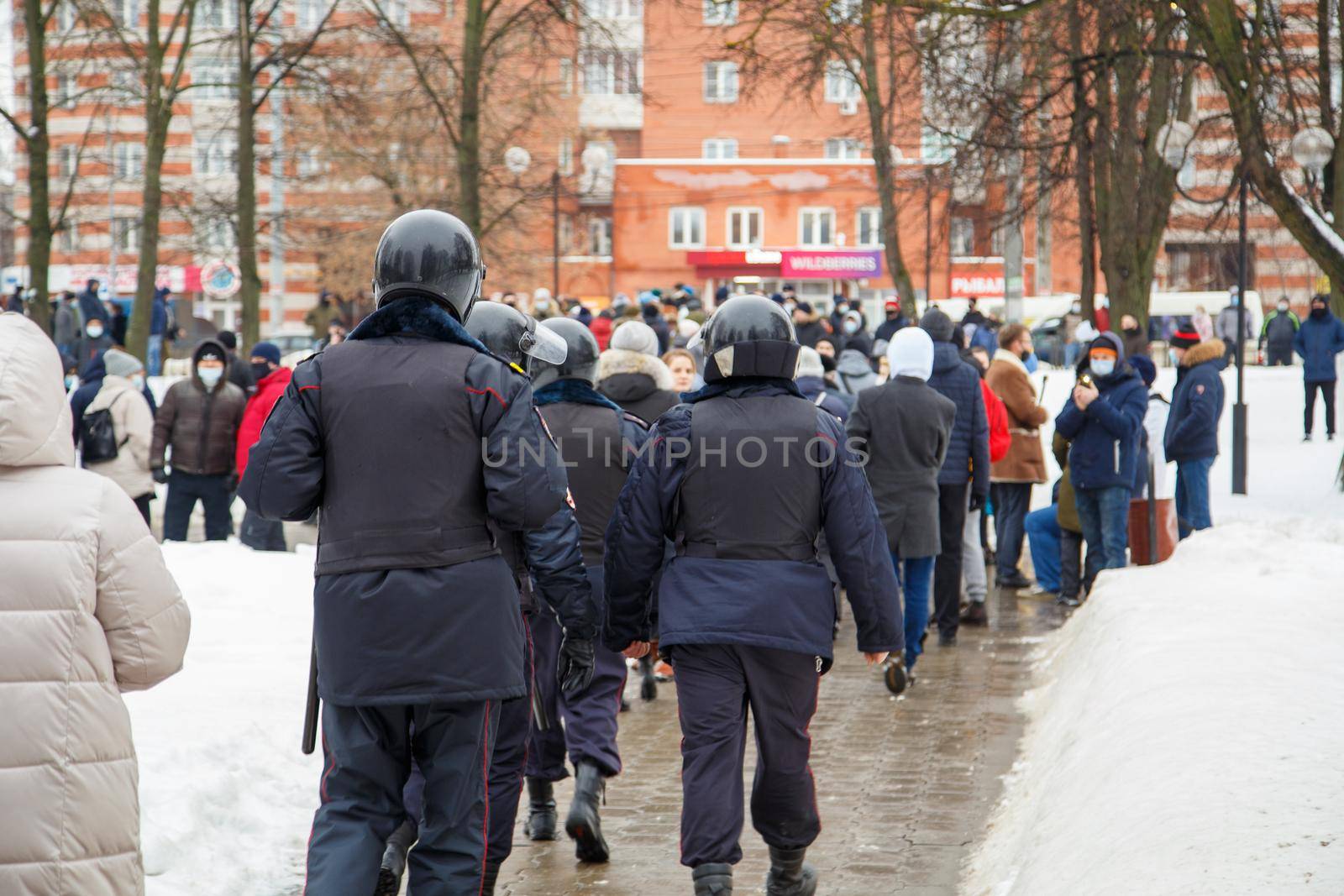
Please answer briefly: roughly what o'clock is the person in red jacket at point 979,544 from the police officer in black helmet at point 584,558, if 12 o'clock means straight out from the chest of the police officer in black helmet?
The person in red jacket is roughly at 1 o'clock from the police officer in black helmet.

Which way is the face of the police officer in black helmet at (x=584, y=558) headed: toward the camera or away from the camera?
away from the camera

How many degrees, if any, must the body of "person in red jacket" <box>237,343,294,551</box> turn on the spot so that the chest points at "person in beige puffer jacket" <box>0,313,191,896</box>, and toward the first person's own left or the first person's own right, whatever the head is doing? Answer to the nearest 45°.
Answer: approximately 45° to the first person's own left

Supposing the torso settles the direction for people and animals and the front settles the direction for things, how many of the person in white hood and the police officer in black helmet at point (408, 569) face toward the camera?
0

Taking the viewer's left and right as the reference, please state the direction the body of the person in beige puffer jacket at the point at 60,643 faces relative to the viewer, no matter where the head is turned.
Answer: facing away from the viewer

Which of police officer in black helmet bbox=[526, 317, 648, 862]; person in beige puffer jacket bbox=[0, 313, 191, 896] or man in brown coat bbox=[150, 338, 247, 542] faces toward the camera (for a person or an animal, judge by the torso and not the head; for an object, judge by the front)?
the man in brown coat

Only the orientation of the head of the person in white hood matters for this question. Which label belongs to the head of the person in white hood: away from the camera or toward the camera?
away from the camera

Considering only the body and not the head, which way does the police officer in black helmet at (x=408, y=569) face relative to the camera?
away from the camera

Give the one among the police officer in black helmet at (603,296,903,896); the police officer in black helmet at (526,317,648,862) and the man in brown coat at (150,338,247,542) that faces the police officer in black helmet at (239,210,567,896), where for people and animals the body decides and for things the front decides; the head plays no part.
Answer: the man in brown coat

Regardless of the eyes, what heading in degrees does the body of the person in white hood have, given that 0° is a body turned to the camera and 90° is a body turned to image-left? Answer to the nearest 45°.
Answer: approximately 180°

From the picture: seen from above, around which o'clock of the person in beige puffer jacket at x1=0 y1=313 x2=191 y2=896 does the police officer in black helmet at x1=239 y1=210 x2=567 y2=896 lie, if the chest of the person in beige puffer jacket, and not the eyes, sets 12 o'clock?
The police officer in black helmet is roughly at 2 o'clock from the person in beige puffer jacket.
